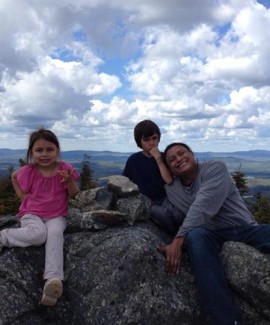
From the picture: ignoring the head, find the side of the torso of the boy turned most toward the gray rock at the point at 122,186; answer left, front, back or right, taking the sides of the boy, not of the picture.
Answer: right

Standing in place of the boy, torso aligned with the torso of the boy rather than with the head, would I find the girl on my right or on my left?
on my right

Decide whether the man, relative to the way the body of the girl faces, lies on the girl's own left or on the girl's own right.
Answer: on the girl's own left

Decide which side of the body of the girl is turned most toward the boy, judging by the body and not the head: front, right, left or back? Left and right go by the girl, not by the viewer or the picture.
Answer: left

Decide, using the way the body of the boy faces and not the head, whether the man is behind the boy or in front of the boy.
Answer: in front

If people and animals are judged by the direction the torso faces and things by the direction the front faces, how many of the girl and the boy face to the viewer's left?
0

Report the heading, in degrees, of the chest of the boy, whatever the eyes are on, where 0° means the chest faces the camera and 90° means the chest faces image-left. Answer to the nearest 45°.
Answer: approximately 315°

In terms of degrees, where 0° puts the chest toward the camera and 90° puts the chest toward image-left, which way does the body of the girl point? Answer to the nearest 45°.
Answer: approximately 0°
